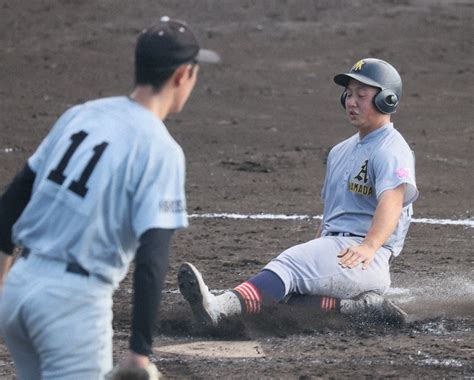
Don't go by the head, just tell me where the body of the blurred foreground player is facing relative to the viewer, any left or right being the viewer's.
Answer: facing away from the viewer and to the right of the viewer

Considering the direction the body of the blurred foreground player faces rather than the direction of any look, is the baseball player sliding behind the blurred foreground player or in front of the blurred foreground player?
in front

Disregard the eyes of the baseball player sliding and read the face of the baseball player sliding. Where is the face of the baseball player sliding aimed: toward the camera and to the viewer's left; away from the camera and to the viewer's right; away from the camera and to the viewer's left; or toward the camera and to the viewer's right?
toward the camera and to the viewer's left

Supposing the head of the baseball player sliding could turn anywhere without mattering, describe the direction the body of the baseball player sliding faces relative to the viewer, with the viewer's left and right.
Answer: facing the viewer and to the left of the viewer

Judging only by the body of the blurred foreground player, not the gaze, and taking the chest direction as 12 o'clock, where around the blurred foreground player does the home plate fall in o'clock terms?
The home plate is roughly at 11 o'clock from the blurred foreground player.

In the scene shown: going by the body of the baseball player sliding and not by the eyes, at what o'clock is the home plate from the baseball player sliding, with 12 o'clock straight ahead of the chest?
The home plate is roughly at 12 o'clock from the baseball player sliding.

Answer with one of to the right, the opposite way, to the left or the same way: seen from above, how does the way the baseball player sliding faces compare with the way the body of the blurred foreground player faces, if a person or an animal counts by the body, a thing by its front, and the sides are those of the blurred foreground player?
the opposite way
